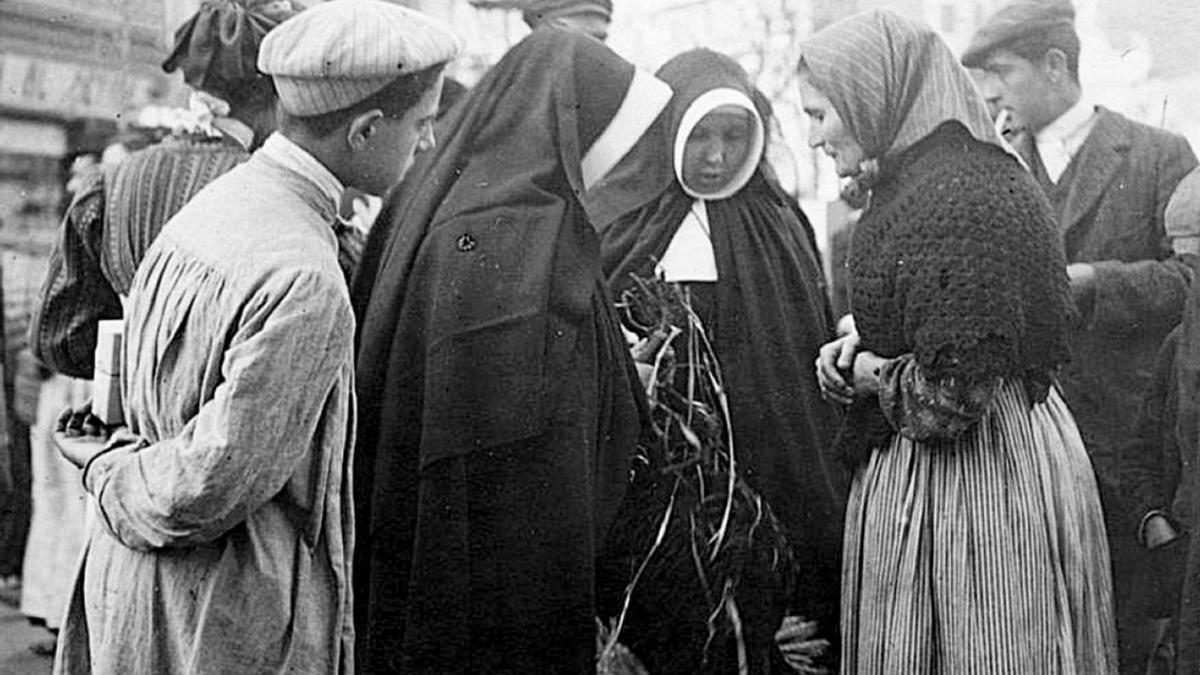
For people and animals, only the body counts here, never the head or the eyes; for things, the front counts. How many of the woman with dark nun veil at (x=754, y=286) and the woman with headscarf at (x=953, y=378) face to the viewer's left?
1

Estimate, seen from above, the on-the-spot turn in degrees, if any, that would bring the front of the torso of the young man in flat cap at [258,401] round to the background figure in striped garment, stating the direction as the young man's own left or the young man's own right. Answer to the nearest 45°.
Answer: approximately 45° to the young man's own left

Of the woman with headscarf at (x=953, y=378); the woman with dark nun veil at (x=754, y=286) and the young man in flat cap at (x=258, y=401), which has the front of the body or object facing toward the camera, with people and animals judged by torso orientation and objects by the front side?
the woman with dark nun veil at (x=754, y=286)

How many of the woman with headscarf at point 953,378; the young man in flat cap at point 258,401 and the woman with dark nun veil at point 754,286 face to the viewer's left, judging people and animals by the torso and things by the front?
1

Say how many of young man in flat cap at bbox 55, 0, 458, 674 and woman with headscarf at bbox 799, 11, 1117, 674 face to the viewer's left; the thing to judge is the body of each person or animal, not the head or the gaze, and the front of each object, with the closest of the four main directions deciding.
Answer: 1

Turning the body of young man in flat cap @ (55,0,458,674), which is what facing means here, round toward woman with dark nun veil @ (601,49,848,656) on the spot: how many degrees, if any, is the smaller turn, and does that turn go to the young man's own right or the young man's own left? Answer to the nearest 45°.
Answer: approximately 45° to the young man's own right

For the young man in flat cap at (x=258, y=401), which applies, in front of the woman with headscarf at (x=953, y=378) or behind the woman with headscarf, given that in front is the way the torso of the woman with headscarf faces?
in front

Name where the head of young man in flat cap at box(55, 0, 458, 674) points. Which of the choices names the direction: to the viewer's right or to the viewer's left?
to the viewer's right

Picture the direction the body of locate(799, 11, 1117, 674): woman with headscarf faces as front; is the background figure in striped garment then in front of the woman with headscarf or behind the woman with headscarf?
in front

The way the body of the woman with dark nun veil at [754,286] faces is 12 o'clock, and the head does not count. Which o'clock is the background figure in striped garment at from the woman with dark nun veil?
The background figure in striped garment is roughly at 3 o'clock from the woman with dark nun veil.

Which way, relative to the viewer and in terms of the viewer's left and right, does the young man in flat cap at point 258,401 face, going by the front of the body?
facing away from the viewer and to the right of the viewer

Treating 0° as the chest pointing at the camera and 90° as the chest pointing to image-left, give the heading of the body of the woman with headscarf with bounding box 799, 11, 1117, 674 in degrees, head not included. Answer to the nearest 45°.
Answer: approximately 90°

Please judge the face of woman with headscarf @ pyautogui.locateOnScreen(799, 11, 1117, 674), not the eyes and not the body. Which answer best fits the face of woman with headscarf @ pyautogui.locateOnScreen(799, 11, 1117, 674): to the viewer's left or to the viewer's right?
to the viewer's left
